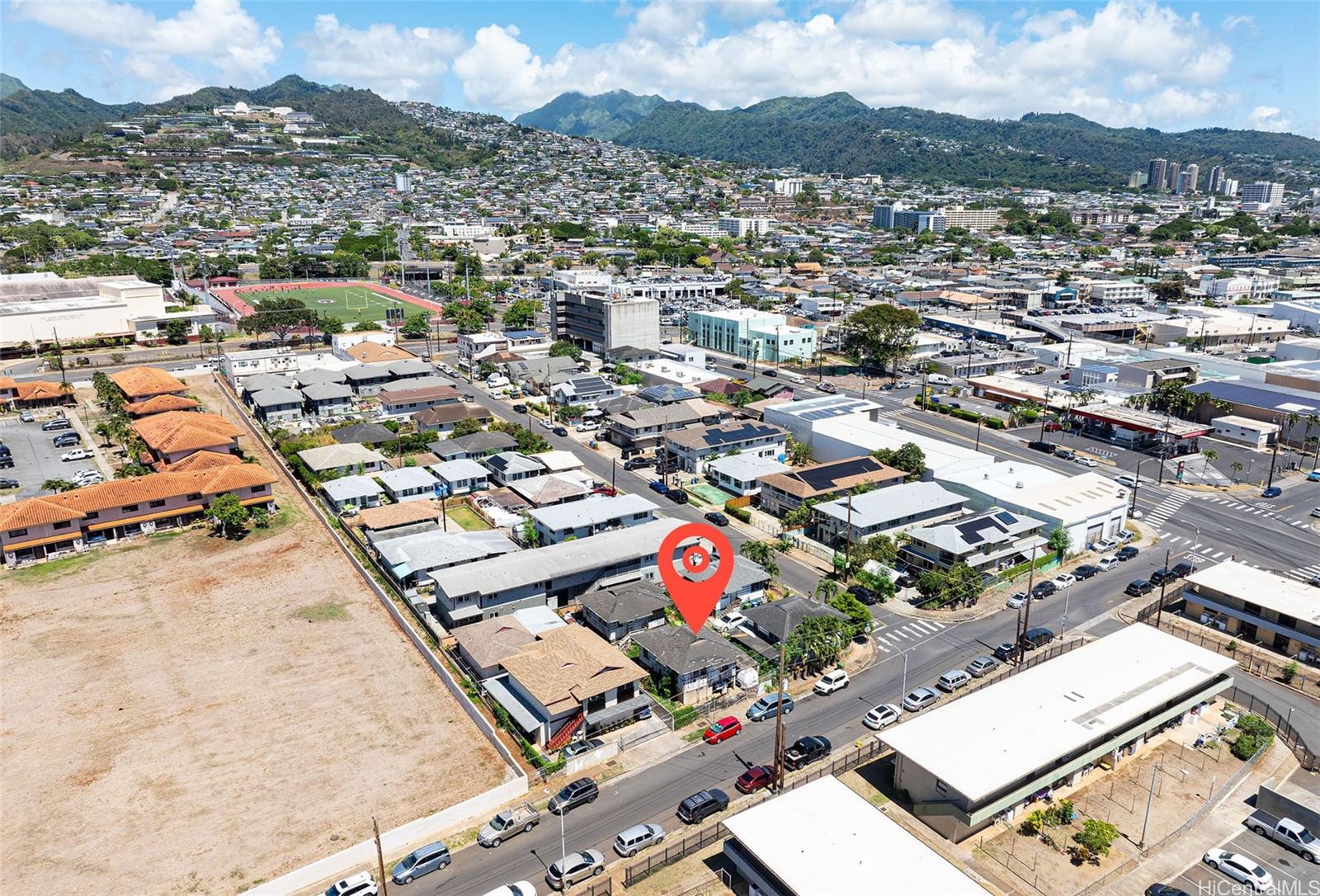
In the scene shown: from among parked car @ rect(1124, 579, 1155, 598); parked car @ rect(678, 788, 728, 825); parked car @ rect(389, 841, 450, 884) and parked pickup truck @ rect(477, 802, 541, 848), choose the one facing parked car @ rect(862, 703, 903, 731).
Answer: parked car @ rect(678, 788, 728, 825)

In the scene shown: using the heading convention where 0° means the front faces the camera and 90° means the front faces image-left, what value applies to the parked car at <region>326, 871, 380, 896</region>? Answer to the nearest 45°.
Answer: approximately 45°

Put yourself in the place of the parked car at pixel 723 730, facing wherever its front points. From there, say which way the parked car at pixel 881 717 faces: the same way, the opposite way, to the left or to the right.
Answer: the opposite way

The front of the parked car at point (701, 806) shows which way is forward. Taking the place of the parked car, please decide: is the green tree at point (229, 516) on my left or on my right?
on my left

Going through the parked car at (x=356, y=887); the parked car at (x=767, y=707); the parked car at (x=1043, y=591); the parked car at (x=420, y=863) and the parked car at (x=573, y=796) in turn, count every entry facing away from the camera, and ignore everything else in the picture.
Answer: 0

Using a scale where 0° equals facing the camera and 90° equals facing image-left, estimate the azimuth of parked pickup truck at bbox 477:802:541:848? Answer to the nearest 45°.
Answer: approximately 45°

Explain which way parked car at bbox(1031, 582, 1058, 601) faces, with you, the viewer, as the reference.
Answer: facing the viewer and to the left of the viewer

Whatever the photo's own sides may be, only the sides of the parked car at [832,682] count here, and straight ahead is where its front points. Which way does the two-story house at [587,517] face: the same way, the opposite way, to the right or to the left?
to the left

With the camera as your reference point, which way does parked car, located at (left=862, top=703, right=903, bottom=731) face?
facing away from the viewer and to the right of the viewer

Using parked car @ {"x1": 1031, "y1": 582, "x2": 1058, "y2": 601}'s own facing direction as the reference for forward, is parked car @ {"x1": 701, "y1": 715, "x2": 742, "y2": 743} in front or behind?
in front

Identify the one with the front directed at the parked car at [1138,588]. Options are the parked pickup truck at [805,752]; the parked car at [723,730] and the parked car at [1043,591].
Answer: the parked pickup truck at [805,752]

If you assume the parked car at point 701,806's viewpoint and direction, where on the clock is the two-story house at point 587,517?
The two-story house is roughly at 10 o'clock from the parked car.

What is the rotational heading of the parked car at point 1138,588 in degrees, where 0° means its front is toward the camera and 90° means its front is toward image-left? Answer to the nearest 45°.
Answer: approximately 225°

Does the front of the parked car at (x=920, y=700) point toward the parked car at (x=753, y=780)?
no

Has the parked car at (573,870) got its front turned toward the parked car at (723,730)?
yes

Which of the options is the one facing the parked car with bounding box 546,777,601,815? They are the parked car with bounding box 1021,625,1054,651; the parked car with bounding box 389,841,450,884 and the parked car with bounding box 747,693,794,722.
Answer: the parked car with bounding box 747,693,794,722

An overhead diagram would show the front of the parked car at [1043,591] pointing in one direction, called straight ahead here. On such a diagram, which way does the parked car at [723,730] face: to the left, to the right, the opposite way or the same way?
the same way

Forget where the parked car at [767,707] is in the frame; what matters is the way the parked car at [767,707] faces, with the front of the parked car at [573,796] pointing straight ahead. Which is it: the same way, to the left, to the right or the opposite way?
the same way

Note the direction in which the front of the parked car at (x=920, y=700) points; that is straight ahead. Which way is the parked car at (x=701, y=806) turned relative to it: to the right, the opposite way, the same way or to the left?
the same way

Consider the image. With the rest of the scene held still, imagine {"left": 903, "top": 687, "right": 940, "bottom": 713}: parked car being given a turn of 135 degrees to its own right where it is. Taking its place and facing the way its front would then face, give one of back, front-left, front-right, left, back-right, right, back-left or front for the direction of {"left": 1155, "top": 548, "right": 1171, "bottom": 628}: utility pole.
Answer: back-left
